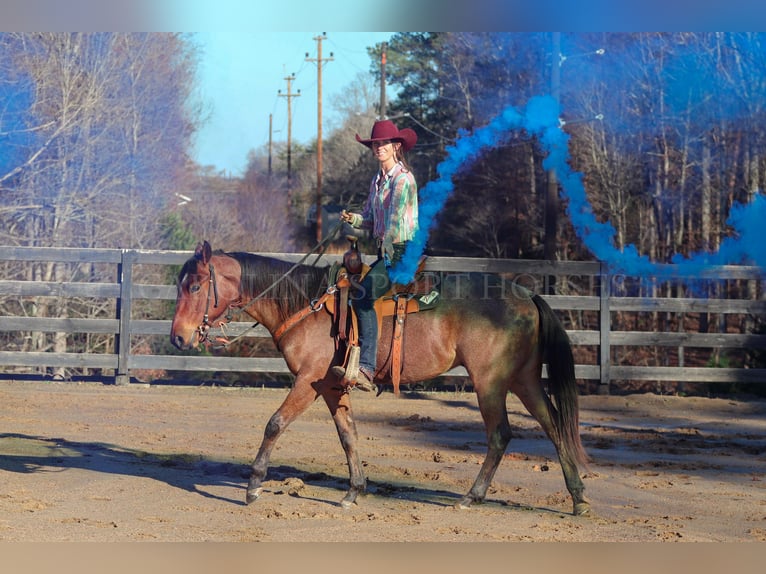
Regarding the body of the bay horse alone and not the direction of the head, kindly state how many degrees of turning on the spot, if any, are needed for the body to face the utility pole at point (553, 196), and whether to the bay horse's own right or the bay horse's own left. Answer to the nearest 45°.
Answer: approximately 90° to the bay horse's own right

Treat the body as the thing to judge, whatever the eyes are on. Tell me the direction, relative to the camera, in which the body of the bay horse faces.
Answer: to the viewer's left
